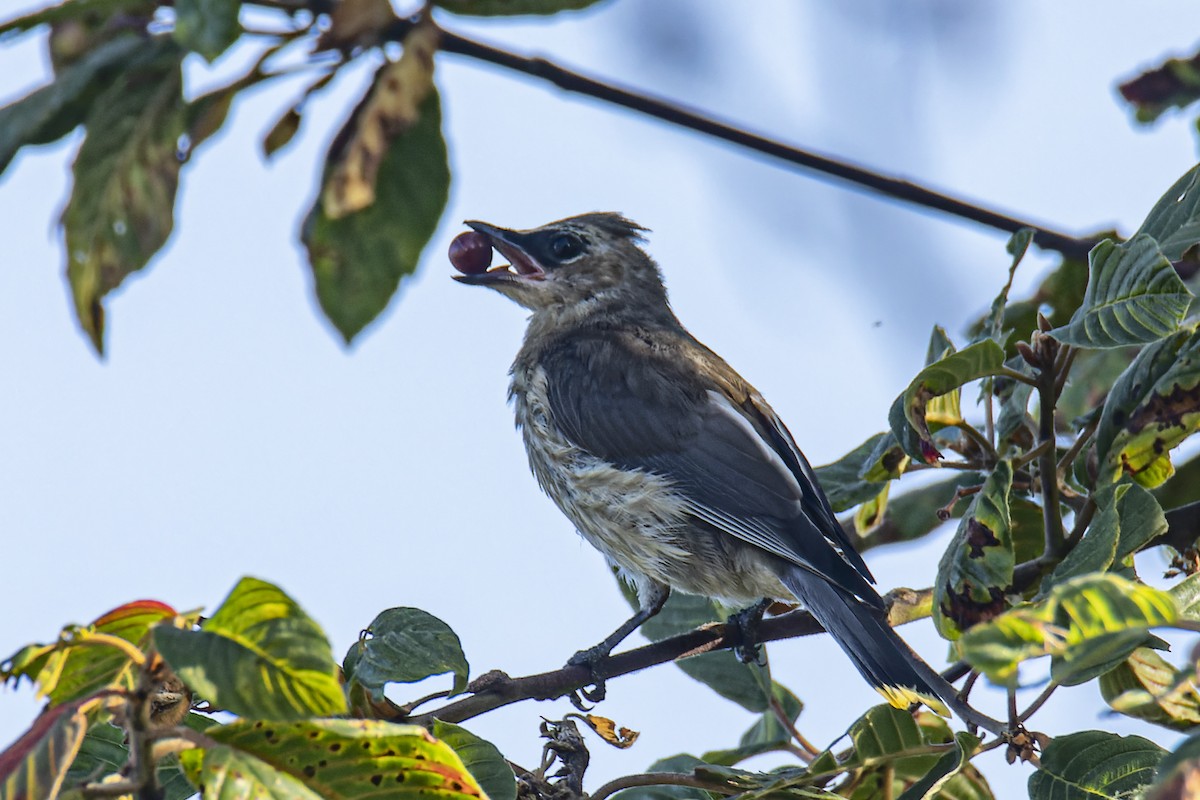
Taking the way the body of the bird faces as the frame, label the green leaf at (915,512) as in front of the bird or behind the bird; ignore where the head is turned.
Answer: behind

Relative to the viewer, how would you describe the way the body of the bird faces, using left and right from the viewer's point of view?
facing to the left of the viewer

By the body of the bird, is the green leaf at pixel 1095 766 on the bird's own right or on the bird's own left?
on the bird's own left

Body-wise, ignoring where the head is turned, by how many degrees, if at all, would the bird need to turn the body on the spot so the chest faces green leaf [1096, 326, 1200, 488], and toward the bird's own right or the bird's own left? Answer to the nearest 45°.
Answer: approximately 135° to the bird's own left
